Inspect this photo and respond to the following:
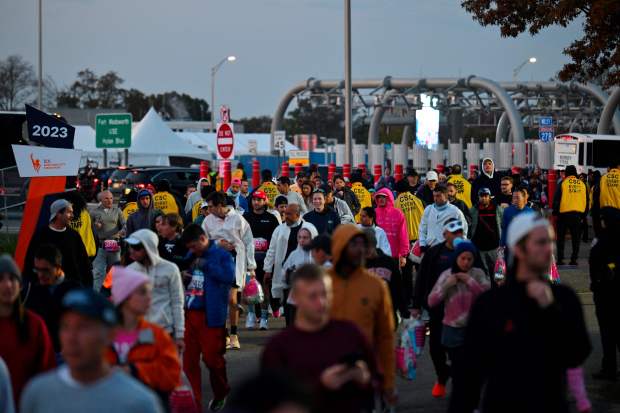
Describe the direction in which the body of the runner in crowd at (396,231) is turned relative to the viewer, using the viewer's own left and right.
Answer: facing the viewer and to the left of the viewer

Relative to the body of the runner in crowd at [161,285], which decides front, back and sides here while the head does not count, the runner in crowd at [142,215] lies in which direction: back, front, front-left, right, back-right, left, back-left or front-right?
back-right

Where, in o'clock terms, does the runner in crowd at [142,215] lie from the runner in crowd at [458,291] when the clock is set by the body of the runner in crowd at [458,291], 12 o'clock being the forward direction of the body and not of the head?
the runner in crowd at [142,215] is roughly at 5 o'clock from the runner in crowd at [458,291].

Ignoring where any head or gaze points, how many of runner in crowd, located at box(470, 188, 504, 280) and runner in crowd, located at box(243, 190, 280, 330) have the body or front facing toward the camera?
2

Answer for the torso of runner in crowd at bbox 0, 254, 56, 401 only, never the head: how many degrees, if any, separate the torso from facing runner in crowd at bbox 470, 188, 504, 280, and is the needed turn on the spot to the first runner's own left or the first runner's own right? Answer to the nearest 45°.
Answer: approximately 135° to the first runner's own left

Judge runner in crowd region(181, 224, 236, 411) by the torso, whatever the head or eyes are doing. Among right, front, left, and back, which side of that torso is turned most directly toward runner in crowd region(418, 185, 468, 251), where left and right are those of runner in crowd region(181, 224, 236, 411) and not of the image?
back

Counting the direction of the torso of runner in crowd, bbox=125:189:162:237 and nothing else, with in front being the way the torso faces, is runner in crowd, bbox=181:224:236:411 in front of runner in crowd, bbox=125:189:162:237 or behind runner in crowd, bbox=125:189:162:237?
in front

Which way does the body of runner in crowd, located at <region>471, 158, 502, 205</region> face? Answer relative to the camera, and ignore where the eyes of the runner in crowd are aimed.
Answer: toward the camera

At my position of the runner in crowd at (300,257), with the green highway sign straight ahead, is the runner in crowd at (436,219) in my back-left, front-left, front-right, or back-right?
front-right

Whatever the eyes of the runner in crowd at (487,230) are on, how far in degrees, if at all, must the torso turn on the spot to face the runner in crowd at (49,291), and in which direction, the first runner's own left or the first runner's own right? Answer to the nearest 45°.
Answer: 0° — they already face them

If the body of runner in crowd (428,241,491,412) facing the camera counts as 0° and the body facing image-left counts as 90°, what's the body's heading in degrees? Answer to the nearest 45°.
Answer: approximately 0°

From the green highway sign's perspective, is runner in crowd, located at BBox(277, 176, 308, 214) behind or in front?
in front
